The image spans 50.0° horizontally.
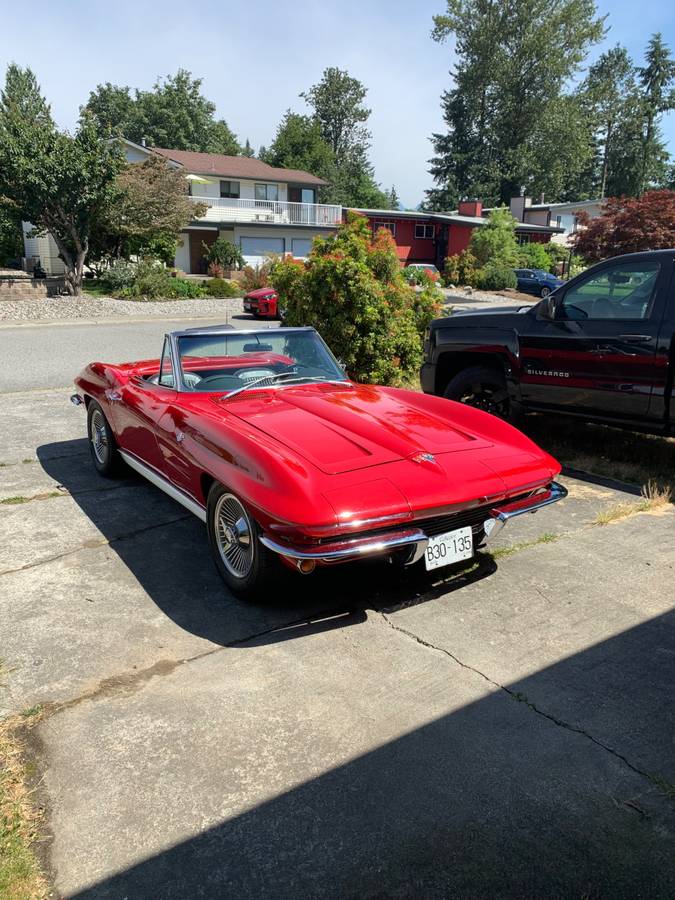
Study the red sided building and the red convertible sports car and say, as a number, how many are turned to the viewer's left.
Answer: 0

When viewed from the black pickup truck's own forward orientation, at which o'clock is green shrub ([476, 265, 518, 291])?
The green shrub is roughly at 3 o'clock from the black pickup truck.

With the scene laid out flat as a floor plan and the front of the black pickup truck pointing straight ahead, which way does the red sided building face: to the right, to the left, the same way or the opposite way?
to the left

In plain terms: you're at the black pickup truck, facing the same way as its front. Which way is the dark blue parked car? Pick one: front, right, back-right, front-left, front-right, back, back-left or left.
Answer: right

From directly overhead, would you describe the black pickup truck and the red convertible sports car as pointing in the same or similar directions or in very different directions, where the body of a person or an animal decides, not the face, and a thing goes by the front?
very different directions

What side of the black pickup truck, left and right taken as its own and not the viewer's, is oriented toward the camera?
left

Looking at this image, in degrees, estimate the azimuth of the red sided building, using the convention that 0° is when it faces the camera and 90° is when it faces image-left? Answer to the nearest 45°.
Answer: approximately 0°

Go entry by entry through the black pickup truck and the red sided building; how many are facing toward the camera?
1

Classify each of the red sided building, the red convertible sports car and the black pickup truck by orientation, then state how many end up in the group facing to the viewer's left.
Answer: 1

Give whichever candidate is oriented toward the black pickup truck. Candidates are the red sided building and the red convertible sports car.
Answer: the red sided building

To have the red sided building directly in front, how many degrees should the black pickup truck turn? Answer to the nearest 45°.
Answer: approximately 90° to its right

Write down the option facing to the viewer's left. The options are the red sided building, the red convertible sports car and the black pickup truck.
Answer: the black pickup truck

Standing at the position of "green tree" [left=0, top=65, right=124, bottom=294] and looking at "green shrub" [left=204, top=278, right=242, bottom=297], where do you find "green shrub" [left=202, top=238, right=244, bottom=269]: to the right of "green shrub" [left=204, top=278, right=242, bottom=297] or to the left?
left

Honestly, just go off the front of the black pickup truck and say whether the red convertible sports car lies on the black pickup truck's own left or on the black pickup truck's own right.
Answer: on the black pickup truck's own left

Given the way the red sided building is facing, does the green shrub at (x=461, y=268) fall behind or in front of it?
in front

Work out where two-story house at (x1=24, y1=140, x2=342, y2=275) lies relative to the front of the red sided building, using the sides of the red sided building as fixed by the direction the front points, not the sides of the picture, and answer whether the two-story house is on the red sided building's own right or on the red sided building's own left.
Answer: on the red sided building's own right

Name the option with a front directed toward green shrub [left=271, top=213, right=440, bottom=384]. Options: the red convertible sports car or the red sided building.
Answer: the red sided building

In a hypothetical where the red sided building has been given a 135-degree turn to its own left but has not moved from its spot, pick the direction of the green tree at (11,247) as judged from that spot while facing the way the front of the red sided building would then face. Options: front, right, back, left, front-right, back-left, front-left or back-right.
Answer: back
